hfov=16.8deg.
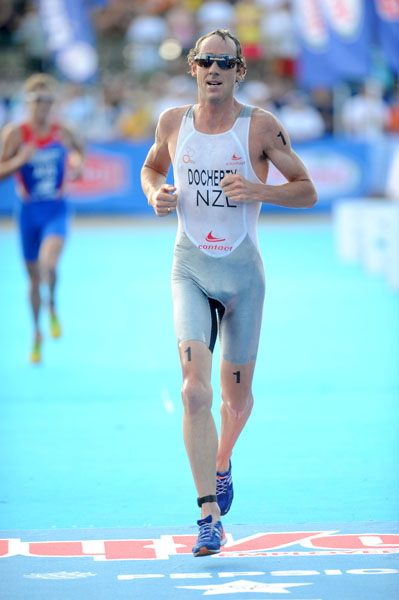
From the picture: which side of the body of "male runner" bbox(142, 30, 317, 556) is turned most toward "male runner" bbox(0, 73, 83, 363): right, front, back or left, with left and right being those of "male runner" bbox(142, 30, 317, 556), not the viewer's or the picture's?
back

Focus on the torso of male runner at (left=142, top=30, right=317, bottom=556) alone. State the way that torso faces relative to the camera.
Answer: toward the camera

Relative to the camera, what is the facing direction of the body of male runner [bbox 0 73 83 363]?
toward the camera

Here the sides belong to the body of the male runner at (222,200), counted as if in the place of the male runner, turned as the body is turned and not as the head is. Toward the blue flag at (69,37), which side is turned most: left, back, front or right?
back

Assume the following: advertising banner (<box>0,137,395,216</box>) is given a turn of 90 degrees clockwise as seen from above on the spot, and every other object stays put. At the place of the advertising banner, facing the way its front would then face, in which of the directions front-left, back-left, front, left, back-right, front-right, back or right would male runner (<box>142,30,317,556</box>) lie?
left

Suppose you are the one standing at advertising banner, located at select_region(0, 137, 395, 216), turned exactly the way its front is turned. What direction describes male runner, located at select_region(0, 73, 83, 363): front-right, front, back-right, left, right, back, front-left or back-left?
front

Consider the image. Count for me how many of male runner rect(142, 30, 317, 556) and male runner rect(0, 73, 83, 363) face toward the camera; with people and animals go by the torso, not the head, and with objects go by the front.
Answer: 2
